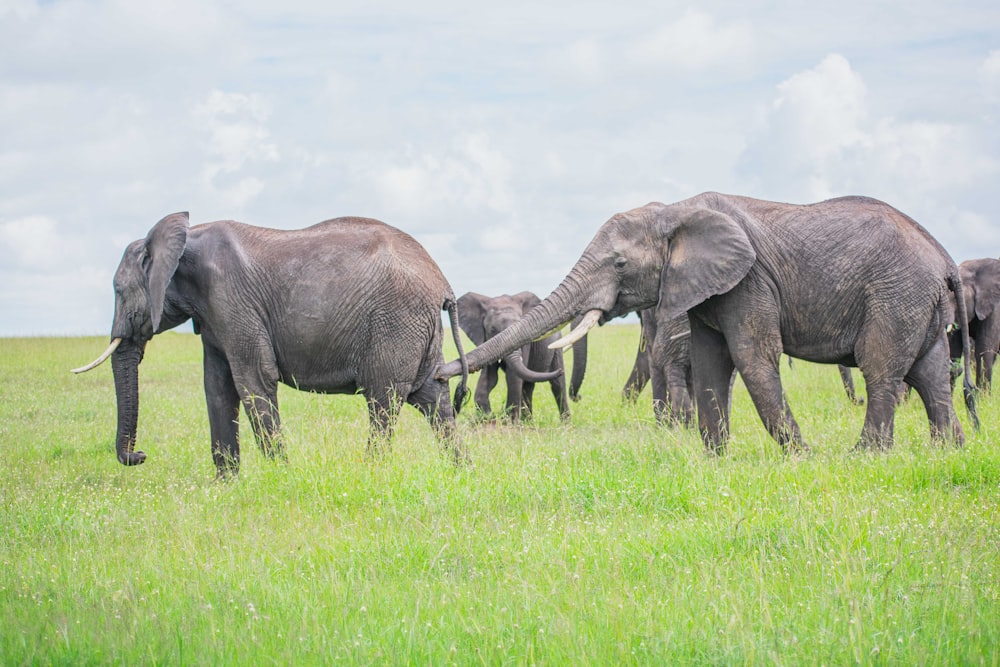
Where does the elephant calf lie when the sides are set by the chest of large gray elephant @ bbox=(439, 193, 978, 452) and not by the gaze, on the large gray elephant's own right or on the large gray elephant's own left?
on the large gray elephant's own right

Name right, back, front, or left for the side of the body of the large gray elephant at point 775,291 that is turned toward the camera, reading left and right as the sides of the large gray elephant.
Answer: left

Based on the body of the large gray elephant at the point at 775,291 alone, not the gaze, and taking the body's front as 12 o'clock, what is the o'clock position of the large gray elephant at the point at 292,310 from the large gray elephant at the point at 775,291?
the large gray elephant at the point at 292,310 is roughly at 12 o'clock from the large gray elephant at the point at 775,291.

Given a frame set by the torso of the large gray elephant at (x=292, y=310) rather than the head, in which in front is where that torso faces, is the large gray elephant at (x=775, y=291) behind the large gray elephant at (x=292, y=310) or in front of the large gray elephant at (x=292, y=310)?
behind

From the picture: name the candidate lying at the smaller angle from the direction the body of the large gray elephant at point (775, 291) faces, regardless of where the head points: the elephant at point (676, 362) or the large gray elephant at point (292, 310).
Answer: the large gray elephant

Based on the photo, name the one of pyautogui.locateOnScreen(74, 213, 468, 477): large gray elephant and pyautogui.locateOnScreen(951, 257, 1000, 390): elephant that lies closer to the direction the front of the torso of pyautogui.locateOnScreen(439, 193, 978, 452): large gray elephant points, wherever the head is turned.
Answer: the large gray elephant

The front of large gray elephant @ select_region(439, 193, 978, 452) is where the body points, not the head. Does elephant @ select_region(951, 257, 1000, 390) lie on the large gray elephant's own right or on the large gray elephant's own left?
on the large gray elephant's own right

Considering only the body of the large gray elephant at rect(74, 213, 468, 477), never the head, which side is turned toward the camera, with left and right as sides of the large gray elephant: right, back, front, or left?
left

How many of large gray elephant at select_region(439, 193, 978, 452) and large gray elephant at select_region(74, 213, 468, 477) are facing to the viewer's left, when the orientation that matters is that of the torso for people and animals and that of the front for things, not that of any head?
2
